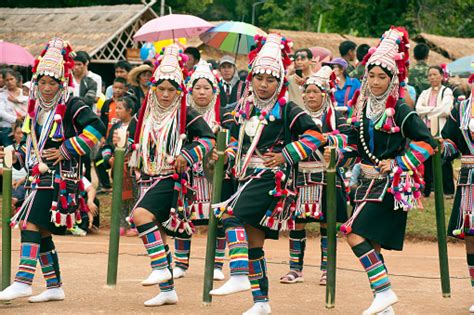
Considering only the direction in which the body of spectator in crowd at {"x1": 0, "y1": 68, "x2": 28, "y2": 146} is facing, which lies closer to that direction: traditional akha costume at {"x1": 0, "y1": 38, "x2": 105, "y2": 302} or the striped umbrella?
the traditional akha costume

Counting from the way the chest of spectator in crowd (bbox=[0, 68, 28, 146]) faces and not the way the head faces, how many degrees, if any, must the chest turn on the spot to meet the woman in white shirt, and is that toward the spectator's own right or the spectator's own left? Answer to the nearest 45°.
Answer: approximately 90° to the spectator's own left

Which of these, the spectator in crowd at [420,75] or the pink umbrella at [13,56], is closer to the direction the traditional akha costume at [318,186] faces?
the pink umbrella
